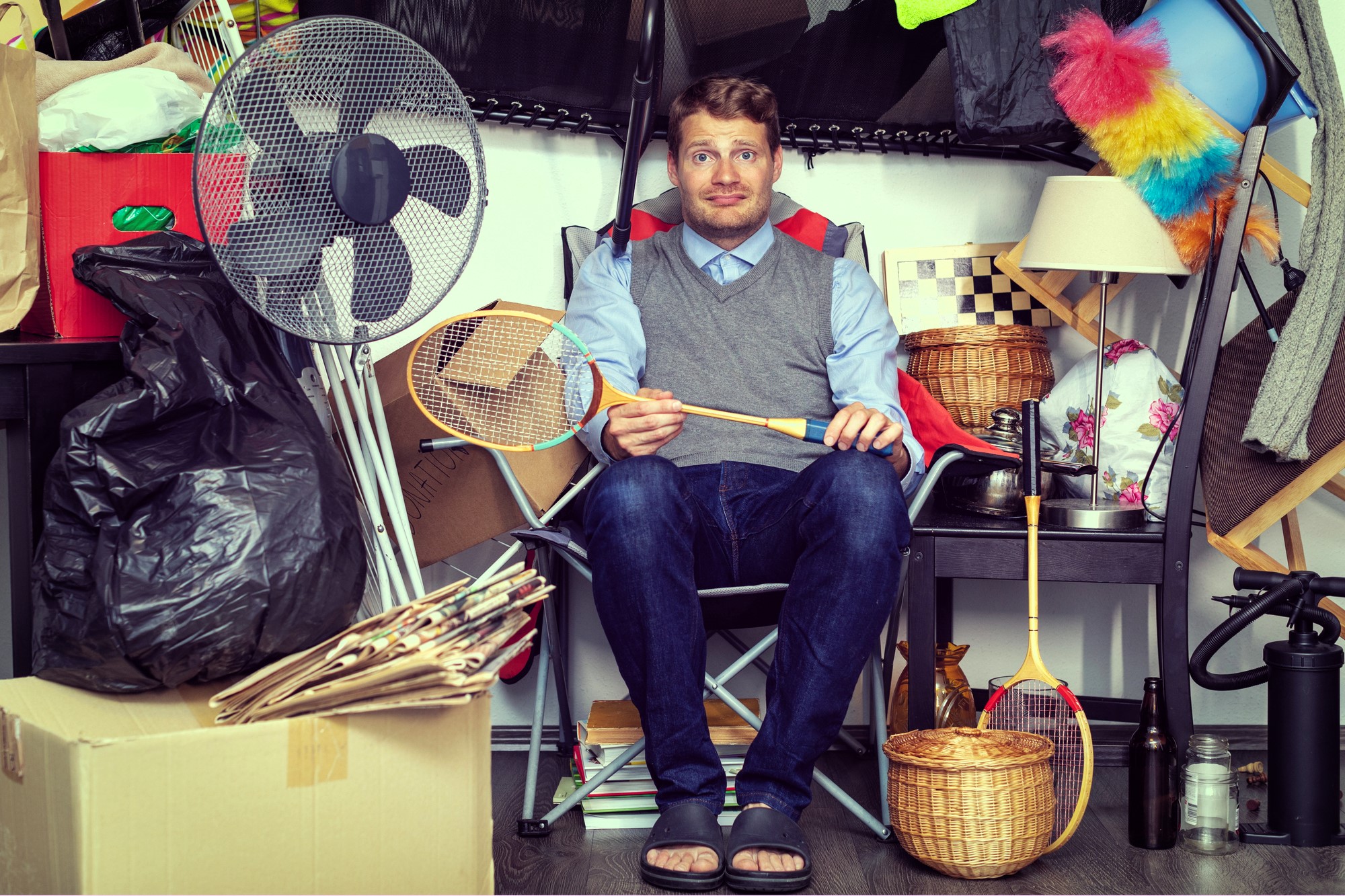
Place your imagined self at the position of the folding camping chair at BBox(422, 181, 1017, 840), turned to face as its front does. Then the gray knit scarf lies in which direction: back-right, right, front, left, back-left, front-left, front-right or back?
left

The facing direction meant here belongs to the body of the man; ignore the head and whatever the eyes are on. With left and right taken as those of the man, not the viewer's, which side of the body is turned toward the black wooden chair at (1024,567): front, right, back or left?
left

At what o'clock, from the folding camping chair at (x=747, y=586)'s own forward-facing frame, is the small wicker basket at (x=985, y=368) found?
The small wicker basket is roughly at 8 o'clock from the folding camping chair.

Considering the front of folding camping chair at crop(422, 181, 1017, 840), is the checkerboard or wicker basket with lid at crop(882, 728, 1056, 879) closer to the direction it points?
the wicker basket with lid

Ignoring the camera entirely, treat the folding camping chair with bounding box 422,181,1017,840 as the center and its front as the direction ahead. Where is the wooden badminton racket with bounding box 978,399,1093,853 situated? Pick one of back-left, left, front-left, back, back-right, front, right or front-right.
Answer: left

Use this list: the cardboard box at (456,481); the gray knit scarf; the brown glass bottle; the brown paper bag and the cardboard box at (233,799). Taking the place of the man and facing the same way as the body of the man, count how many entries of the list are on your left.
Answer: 2

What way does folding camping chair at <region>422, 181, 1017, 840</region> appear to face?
toward the camera

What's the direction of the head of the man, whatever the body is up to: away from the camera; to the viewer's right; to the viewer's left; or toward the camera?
toward the camera

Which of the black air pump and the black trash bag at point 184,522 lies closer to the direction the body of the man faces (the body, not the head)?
the black trash bag

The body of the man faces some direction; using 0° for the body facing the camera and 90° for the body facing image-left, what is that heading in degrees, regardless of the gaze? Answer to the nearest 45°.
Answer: approximately 0°

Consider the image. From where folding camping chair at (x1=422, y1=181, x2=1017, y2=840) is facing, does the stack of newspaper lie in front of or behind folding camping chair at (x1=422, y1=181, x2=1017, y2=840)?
in front

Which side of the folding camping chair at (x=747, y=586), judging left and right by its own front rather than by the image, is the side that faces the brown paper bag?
right

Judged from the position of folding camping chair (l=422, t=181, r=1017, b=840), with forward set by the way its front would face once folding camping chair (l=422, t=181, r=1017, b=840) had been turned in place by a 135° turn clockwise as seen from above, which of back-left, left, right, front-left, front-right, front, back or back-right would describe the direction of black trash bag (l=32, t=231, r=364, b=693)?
left

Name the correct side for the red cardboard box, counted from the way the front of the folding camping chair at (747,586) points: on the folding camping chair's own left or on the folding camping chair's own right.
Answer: on the folding camping chair's own right

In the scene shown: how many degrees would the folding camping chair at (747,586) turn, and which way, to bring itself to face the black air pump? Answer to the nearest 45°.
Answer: approximately 90° to its left

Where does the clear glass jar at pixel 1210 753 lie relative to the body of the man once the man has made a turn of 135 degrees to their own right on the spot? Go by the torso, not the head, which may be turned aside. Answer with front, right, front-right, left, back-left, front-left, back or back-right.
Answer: back-right

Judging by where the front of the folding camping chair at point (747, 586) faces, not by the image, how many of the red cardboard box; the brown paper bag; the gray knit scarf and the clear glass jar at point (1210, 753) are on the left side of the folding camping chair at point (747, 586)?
2
